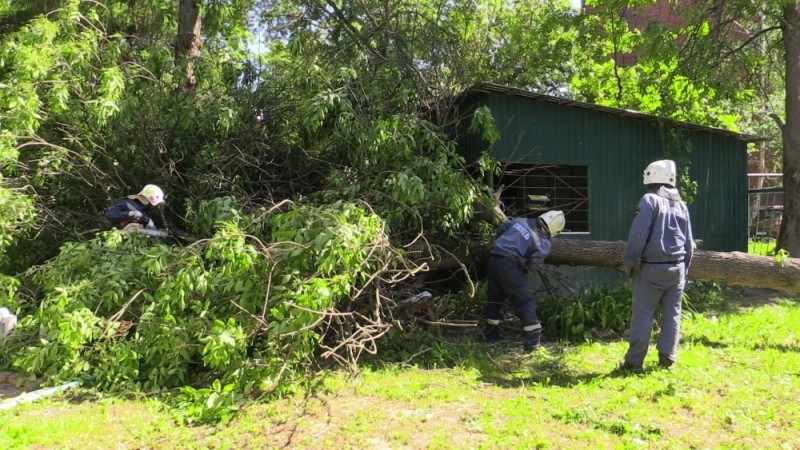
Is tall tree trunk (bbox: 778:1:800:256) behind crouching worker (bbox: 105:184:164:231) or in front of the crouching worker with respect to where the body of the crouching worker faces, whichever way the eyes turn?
in front

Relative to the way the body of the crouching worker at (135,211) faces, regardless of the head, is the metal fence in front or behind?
in front

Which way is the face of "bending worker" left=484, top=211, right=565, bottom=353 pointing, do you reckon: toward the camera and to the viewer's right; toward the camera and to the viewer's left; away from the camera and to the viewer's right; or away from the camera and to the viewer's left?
away from the camera and to the viewer's right

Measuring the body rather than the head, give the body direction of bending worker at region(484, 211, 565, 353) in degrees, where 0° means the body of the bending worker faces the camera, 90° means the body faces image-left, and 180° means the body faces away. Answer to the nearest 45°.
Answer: approximately 225°

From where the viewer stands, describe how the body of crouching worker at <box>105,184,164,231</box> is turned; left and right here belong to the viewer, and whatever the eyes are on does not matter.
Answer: facing to the right of the viewer

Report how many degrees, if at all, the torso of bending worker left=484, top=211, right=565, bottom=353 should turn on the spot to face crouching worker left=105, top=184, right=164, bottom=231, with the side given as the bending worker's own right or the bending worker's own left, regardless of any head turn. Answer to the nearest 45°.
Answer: approximately 135° to the bending worker's own left

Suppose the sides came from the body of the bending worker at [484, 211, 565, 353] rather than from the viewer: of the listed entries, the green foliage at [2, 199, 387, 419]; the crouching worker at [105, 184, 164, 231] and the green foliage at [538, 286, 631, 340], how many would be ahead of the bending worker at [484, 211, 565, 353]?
1

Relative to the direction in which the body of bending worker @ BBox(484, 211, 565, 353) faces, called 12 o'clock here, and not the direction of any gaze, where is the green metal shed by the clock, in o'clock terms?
The green metal shed is roughly at 11 o'clock from the bending worker.
